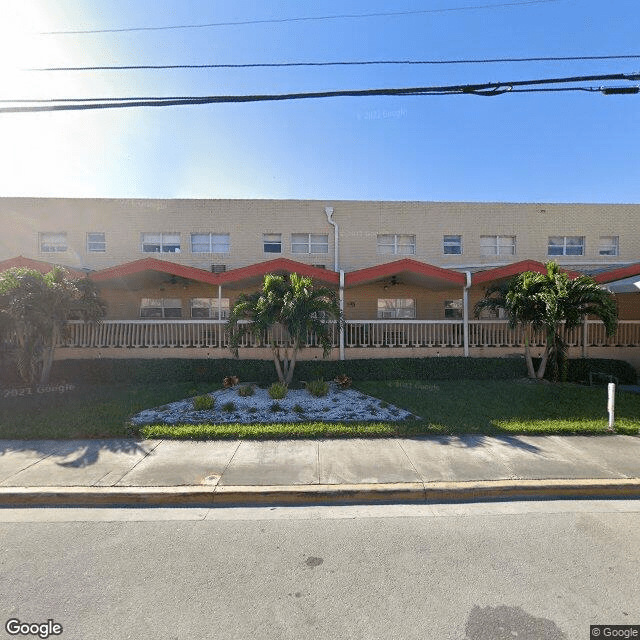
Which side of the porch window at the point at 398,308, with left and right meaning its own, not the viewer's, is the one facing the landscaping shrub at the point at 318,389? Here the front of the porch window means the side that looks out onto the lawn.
front

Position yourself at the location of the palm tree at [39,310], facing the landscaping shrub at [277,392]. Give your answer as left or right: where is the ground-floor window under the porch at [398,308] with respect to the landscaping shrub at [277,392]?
left

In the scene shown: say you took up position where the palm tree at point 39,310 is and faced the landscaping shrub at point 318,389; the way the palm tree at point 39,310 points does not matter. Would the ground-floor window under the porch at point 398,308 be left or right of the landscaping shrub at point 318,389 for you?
left

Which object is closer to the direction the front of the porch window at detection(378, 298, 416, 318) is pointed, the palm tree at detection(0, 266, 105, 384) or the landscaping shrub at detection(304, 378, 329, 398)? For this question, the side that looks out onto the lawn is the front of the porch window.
the landscaping shrub

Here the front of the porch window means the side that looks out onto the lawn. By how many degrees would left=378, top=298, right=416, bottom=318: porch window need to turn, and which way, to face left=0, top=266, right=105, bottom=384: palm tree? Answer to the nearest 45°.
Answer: approximately 45° to its right

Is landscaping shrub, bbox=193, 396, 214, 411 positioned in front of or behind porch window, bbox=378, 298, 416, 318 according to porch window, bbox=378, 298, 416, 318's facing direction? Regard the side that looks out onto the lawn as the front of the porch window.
in front

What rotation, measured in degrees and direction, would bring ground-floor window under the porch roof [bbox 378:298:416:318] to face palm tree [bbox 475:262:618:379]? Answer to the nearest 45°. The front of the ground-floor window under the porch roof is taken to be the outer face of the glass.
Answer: approximately 45° to its left

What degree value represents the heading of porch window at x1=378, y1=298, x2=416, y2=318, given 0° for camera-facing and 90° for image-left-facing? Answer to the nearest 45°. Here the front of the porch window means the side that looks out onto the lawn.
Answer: approximately 0°

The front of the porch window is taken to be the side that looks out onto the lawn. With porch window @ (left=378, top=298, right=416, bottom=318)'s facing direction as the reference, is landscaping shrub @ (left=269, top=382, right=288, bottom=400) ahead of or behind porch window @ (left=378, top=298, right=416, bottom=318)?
ahead
